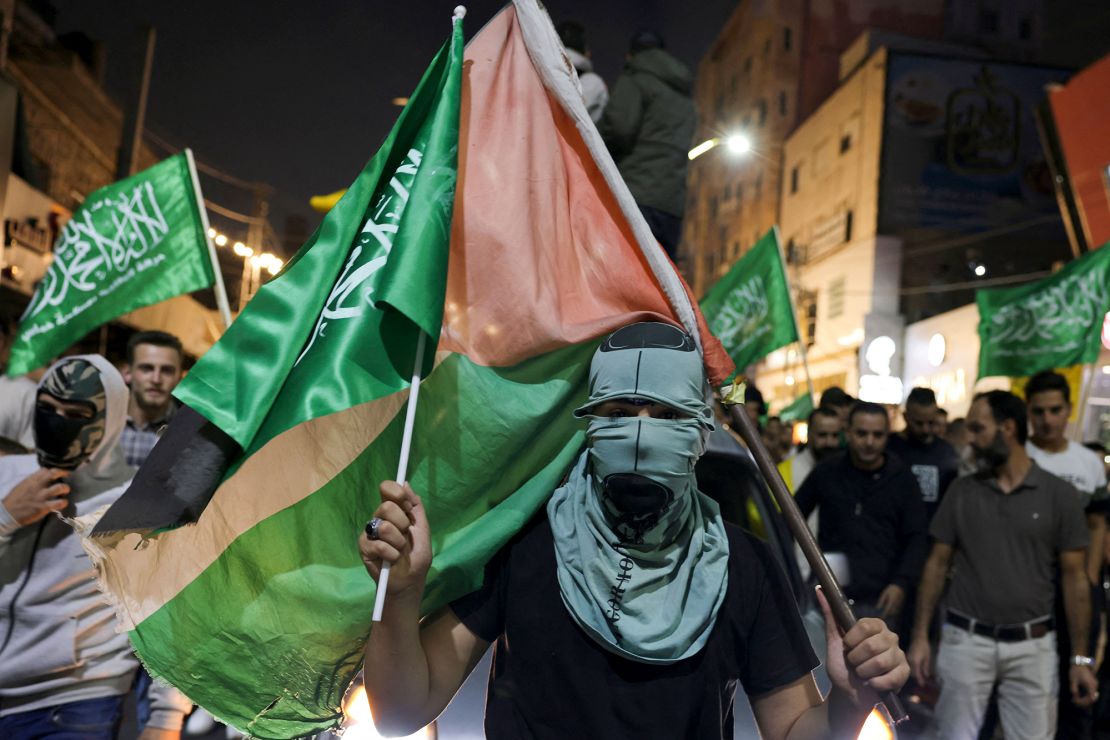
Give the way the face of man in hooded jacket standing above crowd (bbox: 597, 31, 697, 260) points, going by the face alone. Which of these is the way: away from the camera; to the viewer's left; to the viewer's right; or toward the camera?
away from the camera

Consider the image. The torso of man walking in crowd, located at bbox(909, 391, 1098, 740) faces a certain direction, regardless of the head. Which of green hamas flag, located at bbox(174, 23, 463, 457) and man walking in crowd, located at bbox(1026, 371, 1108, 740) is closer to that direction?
the green hamas flag

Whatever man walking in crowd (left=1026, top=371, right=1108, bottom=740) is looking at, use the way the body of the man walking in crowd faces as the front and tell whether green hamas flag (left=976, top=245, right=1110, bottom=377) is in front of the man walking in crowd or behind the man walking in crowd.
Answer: behind

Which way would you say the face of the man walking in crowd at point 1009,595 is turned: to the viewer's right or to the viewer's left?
to the viewer's left

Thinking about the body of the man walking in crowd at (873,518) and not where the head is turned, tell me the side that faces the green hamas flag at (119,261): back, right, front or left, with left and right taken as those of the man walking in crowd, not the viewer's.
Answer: right
